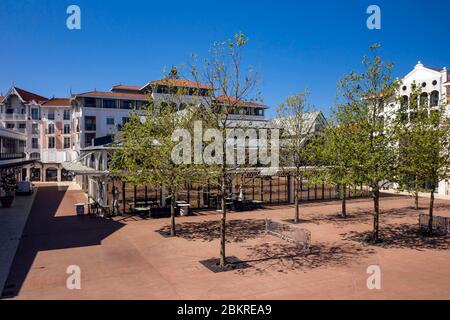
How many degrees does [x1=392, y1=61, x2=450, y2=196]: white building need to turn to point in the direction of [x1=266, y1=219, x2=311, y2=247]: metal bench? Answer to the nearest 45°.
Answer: approximately 45° to its left

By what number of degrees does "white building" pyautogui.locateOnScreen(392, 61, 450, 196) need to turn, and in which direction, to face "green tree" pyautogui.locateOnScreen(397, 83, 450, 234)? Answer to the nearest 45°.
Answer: approximately 45° to its left

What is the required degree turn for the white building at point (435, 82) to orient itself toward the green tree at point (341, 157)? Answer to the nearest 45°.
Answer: approximately 45° to its left

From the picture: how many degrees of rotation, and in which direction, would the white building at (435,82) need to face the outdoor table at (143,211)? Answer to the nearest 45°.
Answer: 0° — it already faces it

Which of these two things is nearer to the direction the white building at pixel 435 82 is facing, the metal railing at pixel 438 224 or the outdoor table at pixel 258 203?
the outdoor table

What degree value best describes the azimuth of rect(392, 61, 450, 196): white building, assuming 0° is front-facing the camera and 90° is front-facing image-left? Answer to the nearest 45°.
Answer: approximately 45°

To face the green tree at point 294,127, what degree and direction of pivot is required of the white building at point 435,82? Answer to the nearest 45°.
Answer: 0° — it already faces it

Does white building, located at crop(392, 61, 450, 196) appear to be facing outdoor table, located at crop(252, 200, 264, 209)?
yes

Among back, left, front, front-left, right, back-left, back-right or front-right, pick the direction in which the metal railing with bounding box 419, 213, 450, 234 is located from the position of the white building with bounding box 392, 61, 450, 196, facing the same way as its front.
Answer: front-left
